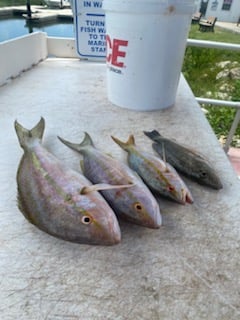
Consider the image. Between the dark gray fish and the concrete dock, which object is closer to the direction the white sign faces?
the dark gray fish

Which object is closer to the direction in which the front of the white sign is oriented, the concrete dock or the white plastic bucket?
the white plastic bucket

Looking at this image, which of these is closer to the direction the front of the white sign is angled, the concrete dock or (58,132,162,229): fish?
the fish

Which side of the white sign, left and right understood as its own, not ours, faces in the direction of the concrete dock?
back

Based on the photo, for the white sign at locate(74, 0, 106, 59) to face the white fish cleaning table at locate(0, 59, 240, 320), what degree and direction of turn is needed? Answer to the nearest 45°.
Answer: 0° — it already faces it

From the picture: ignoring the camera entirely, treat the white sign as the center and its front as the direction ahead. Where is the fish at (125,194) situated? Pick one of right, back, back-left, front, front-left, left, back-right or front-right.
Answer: front

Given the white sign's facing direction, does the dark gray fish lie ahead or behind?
ahead

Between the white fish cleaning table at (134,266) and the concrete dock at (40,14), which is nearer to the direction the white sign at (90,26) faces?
the white fish cleaning table

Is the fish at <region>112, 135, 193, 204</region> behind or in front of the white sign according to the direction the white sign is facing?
in front

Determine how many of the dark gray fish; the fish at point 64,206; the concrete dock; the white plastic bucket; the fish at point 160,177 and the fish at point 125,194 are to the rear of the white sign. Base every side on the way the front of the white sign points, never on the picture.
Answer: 1

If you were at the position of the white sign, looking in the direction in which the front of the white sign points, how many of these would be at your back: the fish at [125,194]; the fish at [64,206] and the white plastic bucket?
0

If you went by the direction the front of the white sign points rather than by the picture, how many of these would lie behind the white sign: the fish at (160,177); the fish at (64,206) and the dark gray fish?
0

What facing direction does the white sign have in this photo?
toward the camera

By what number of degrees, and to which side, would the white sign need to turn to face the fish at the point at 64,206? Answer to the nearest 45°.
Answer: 0° — it already faces it
